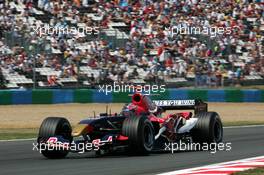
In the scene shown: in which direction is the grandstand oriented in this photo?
toward the camera

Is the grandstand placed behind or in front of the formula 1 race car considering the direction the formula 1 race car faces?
behind

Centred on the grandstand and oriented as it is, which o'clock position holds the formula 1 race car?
The formula 1 race car is roughly at 12 o'clock from the grandstand.

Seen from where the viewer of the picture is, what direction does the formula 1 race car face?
facing the viewer and to the left of the viewer

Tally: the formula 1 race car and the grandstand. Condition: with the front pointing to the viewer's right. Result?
0
